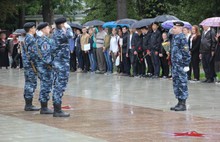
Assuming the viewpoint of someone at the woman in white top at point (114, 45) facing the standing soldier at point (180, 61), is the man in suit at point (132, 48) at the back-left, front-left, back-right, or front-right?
front-left

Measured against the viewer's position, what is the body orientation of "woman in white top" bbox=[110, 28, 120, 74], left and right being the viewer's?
facing the viewer

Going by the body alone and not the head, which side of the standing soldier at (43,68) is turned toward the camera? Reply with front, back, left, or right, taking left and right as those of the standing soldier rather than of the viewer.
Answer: right

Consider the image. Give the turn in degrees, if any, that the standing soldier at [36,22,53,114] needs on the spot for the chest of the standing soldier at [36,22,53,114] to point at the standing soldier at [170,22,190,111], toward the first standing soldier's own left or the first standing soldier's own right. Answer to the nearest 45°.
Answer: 0° — they already face them

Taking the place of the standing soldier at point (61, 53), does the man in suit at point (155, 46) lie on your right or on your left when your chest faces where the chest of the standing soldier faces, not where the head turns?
on your left

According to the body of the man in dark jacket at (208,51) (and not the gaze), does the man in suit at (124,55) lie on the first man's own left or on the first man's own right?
on the first man's own right

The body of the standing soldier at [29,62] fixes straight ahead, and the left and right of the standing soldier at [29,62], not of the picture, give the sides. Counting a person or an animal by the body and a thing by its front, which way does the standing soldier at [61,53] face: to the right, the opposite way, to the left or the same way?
the same way

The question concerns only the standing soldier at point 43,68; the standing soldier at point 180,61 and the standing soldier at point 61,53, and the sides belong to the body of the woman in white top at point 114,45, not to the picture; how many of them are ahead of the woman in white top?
3

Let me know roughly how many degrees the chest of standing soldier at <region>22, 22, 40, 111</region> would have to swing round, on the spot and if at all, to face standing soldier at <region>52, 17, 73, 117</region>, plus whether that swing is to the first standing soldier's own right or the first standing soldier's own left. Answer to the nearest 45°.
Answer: approximately 45° to the first standing soldier's own right

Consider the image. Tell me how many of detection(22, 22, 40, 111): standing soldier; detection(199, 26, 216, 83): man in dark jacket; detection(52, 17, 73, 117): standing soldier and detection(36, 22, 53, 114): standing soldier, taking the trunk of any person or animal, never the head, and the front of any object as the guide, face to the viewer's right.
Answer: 3

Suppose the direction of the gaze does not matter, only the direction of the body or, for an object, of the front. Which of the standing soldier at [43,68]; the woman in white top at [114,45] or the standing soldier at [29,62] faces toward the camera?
the woman in white top
